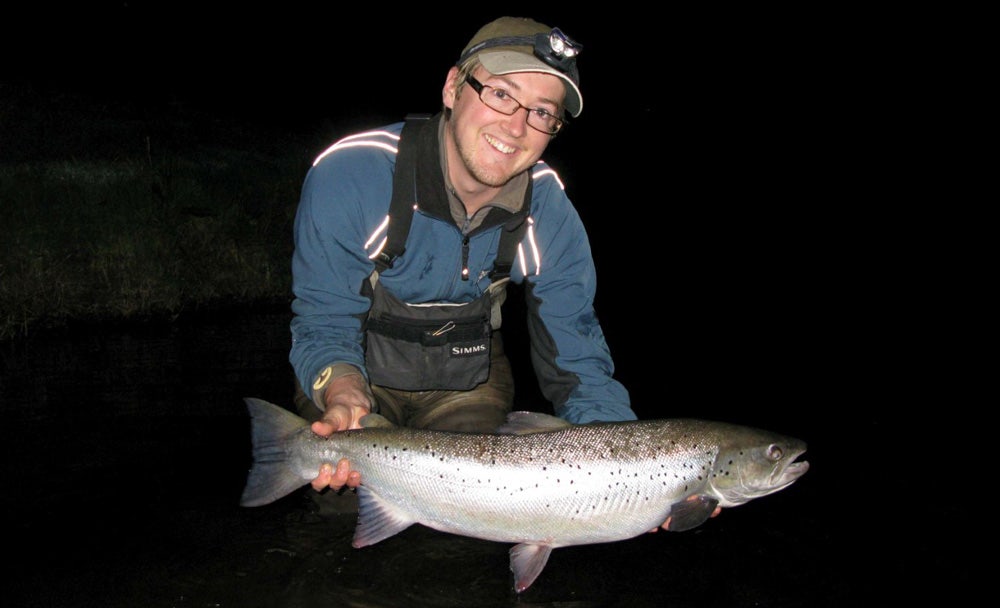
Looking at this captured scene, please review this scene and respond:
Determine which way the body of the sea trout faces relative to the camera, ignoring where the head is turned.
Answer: to the viewer's right
